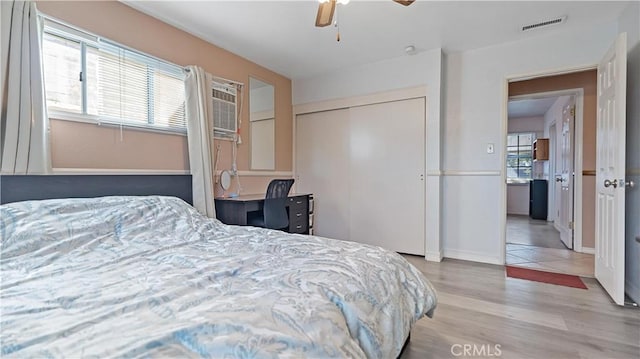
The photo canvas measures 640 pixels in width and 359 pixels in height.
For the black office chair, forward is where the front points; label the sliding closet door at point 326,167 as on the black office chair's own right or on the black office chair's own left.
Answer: on the black office chair's own right

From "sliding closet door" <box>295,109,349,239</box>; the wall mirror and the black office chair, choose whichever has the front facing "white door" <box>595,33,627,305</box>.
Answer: the wall mirror

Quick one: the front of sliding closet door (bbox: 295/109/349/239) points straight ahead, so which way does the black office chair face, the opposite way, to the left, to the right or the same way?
to the right

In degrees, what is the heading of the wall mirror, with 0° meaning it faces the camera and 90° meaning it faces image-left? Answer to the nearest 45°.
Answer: approximately 315°

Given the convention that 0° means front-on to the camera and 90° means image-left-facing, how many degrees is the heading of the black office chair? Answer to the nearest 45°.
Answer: approximately 135°

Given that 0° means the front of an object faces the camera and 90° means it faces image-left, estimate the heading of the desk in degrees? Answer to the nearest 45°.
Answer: approximately 315°

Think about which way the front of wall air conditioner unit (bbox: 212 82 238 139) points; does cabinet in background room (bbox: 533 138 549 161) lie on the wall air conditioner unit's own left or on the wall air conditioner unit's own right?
on the wall air conditioner unit's own left

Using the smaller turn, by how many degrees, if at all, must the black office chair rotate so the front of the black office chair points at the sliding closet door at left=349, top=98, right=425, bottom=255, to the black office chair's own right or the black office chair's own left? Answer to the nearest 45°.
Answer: approximately 135° to the black office chair's own right

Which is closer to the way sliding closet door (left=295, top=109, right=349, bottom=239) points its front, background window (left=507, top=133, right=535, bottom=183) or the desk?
the desk

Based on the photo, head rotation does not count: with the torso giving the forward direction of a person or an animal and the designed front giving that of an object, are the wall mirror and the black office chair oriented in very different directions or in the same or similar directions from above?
very different directions
